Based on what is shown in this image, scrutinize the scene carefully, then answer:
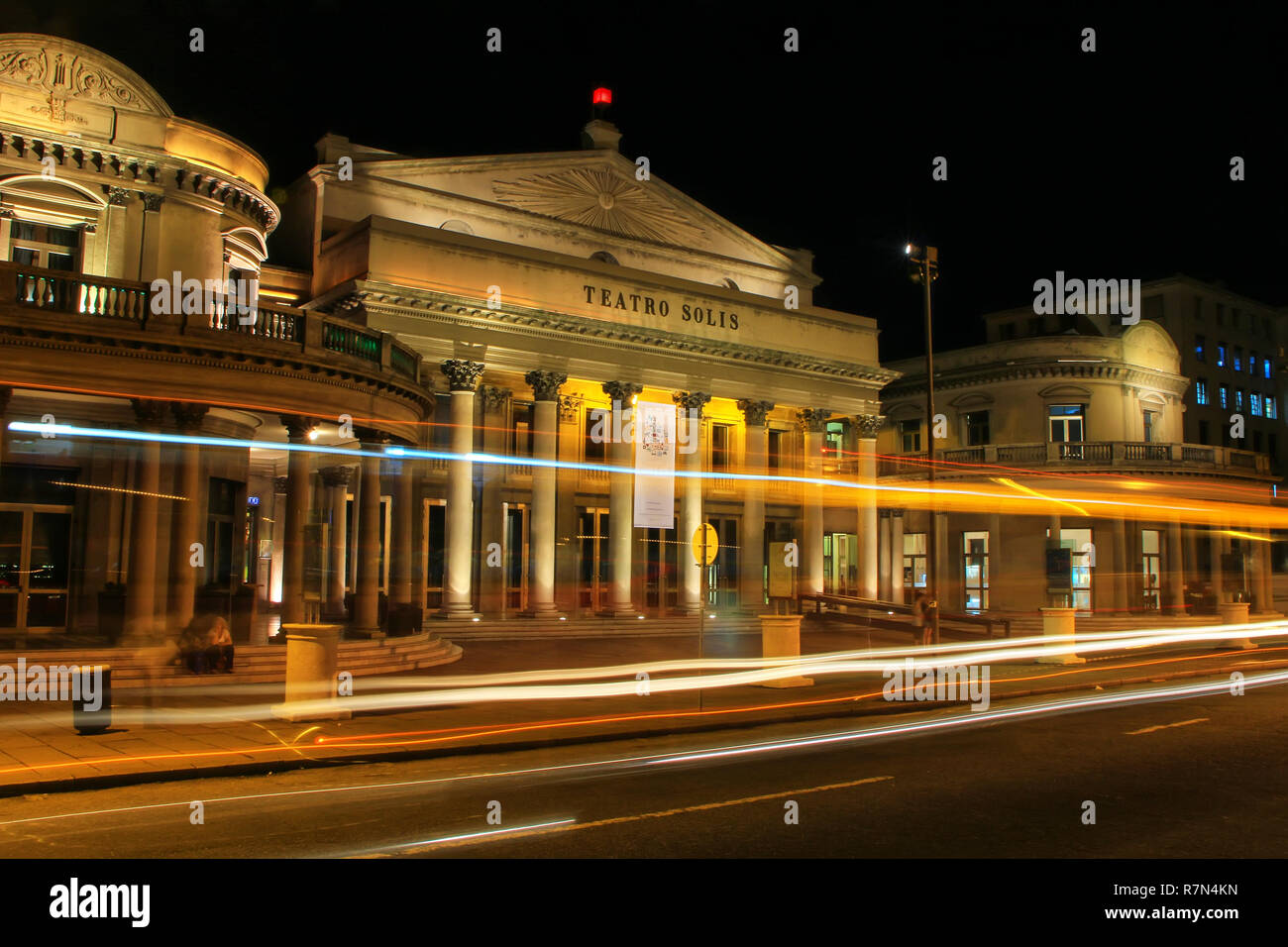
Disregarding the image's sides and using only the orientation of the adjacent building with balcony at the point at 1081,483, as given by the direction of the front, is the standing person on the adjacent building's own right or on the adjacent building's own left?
on the adjacent building's own right

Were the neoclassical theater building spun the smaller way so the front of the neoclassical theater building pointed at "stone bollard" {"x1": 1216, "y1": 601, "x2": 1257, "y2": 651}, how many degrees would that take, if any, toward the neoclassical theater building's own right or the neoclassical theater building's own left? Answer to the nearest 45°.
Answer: approximately 45° to the neoclassical theater building's own left

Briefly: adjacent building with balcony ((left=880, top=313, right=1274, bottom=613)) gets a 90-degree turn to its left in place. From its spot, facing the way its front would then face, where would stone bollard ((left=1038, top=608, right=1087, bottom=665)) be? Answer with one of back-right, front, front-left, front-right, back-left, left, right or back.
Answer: back-right

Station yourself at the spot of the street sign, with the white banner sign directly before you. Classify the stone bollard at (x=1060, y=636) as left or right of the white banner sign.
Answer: right

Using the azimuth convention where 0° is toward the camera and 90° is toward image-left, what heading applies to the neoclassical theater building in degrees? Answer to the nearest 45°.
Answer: approximately 315°

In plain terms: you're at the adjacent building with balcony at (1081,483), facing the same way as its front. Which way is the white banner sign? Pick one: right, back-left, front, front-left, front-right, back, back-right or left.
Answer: right

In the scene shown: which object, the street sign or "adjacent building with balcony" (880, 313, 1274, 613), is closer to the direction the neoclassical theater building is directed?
the street sign

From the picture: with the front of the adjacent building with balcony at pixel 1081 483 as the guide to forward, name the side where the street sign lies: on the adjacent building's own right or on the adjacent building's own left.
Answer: on the adjacent building's own right

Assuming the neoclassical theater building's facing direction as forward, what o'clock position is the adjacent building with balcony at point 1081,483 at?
The adjacent building with balcony is roughly at 10 o'clock from the neoclassical theater building.

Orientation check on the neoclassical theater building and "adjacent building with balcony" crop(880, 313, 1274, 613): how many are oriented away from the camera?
0

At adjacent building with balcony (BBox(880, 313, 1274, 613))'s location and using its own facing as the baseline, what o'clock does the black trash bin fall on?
The black trash bin is roughly at 2 o'clock from the adjacent building with balcony.

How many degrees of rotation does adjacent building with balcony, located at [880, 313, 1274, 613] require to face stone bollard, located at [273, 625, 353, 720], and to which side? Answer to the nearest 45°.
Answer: approximately 45° to its right

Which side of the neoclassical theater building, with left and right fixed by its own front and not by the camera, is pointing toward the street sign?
front

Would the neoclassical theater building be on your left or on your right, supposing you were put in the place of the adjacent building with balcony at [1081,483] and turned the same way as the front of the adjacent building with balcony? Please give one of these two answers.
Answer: on your right
